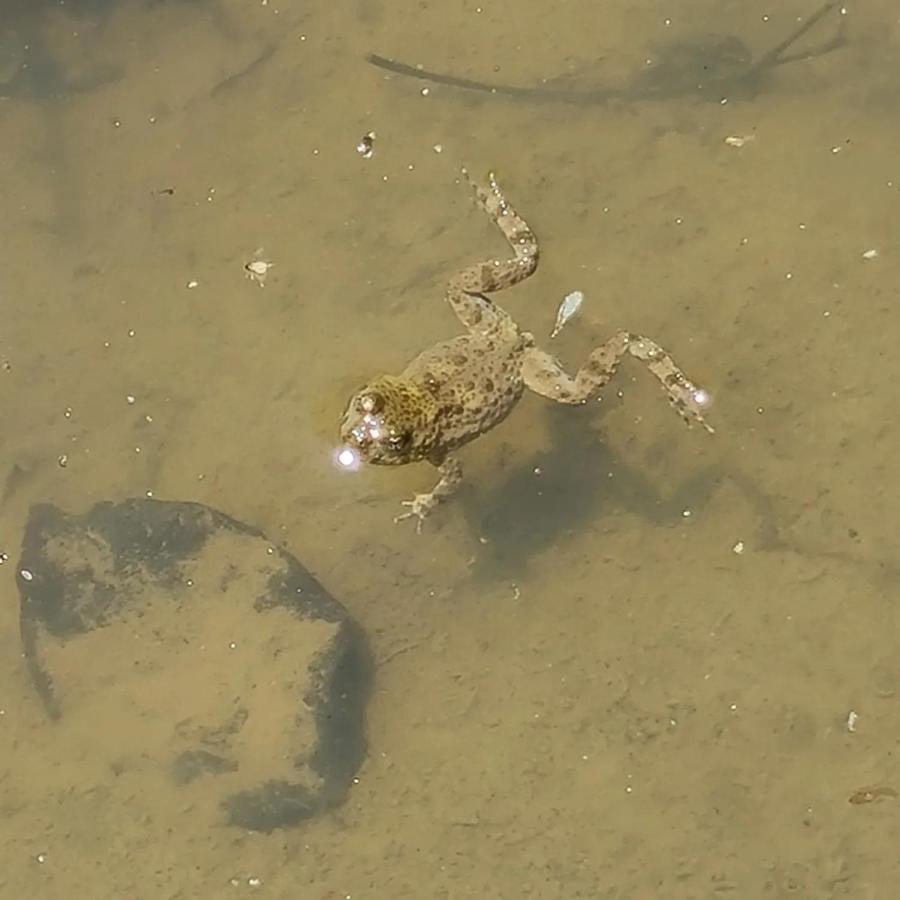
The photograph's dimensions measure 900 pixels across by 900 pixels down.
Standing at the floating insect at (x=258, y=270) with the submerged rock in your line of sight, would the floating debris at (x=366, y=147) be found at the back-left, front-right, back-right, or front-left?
back-left

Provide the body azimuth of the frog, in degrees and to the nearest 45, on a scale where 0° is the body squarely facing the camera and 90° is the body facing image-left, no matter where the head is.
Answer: approximately 45°

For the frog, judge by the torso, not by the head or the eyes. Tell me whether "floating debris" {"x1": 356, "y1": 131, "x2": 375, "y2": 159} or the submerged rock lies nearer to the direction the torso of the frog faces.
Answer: the submerged rock

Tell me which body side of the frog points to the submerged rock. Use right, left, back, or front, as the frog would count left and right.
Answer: front

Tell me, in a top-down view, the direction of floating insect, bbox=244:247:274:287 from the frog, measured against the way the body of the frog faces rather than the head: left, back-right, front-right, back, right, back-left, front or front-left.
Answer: right

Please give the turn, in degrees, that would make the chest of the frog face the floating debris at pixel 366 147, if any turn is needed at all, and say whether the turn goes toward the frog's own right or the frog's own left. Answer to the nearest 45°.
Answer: approximately 135° to the frog's own right

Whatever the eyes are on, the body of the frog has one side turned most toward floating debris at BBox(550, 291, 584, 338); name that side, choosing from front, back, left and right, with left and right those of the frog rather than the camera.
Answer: back
